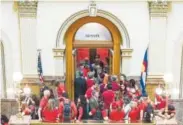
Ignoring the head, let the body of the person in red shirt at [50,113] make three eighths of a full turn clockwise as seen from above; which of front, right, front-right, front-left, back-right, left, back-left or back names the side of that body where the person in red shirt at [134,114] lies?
front-left

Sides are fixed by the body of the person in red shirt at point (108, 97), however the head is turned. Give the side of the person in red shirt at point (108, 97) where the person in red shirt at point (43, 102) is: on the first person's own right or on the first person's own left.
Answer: on the first person's own left

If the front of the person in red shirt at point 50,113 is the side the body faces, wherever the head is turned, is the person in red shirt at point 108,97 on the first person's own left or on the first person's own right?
on the first person's own right

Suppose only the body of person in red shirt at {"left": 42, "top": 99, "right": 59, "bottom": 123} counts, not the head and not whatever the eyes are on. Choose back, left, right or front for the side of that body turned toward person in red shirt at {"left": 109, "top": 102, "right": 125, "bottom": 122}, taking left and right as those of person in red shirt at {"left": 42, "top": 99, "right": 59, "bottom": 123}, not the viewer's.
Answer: right

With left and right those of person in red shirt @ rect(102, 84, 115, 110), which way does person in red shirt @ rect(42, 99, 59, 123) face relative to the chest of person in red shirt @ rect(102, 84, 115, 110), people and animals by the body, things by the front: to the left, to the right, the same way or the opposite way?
the same way

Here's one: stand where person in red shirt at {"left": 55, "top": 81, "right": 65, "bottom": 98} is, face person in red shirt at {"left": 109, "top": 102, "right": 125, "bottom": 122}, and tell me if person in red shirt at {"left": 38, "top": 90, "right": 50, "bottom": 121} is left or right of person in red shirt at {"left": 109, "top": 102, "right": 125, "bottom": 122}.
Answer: right

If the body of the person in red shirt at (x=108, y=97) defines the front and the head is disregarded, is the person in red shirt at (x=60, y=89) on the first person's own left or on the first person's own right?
on the first person's own left

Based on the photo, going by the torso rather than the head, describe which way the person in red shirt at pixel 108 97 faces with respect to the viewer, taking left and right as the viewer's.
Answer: facing away from the viewer

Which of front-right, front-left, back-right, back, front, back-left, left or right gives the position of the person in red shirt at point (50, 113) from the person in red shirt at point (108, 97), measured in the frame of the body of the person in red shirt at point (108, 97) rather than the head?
back-left

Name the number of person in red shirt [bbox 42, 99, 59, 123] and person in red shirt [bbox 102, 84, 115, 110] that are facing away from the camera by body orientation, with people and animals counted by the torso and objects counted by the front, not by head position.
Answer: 2

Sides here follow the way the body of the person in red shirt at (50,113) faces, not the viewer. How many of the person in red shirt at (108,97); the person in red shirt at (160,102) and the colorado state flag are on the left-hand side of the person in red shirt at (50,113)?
0

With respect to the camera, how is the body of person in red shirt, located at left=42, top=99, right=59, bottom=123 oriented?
away from the camera

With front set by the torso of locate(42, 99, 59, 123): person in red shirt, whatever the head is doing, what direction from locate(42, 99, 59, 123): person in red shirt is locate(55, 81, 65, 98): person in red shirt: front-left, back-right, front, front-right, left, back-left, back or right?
front

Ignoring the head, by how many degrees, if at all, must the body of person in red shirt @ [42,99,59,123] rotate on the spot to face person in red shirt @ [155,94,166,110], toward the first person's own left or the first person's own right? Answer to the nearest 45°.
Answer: approximately 90° to the first person's own right

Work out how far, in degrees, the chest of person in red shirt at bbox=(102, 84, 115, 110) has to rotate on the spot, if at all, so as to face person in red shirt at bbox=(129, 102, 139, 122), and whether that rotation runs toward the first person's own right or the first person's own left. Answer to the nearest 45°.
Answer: approximately 135° to the first person's own right
